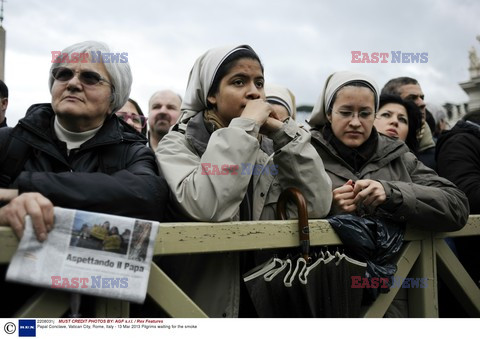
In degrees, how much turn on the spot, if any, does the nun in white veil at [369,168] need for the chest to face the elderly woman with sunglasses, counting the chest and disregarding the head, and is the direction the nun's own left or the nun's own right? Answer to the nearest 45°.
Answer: approximately 45° to the nun's own right

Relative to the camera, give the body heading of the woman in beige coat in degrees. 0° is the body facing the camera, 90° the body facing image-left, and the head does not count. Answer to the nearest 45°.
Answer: approximately 315°

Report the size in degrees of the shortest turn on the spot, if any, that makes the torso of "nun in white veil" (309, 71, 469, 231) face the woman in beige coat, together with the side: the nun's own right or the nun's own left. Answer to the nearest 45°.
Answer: approximately 45° to the nun's own right

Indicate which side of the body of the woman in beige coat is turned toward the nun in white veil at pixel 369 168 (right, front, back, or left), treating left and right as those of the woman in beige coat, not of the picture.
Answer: left
